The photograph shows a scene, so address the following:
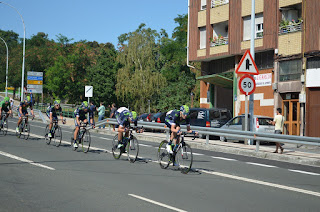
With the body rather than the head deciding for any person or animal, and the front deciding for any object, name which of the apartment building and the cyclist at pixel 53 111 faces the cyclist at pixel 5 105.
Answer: the apartment building

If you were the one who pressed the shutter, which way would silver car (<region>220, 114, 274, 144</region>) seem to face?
facing away from the viewer and to the left of the viewer

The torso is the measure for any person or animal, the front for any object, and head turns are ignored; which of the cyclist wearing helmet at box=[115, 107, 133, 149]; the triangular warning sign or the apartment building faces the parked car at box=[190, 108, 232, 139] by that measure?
the apartment building

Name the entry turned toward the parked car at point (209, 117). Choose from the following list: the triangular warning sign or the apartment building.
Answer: the apartment building

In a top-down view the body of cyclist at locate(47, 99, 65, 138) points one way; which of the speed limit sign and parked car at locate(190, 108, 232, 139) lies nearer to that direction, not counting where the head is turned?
the speed limit sign

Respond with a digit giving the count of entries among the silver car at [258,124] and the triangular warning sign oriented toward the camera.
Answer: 1

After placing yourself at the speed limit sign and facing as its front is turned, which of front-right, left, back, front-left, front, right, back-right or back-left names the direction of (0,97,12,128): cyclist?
right

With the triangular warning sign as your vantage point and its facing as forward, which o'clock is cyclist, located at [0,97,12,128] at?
The cyclist is roughly at 3 o'clock from the triangular warning sign.

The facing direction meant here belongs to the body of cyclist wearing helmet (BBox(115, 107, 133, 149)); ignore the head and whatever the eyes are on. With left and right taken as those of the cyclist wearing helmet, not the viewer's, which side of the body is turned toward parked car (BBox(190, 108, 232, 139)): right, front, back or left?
left

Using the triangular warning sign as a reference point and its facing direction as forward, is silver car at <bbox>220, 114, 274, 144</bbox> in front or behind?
behind

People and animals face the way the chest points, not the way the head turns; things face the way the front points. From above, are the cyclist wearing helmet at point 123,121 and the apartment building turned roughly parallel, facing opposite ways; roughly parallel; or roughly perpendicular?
roughly perpendicular

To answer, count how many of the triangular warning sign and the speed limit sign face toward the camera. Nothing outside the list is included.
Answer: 2
